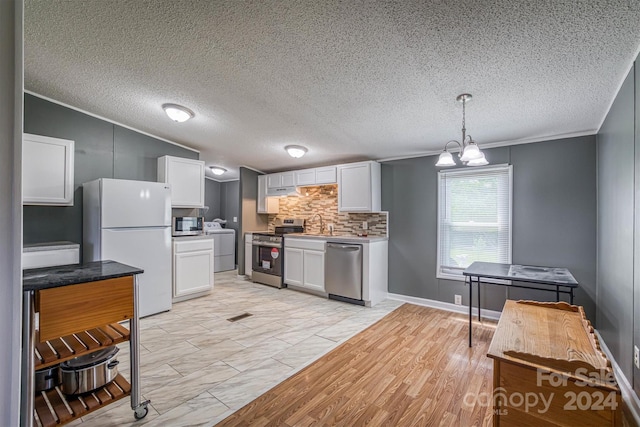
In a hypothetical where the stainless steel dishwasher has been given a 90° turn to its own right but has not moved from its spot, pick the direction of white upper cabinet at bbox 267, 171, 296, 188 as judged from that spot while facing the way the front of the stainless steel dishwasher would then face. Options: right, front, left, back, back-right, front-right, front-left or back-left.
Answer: front

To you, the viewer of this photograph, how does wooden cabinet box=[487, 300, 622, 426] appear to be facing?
facing to the left of the viewer

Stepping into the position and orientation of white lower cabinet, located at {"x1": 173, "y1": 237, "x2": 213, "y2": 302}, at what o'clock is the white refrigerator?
The white refrigerator is roughly at 3 o'clock from the white lower cabinet.

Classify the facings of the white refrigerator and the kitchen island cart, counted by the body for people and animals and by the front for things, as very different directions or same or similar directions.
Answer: same or similar directions

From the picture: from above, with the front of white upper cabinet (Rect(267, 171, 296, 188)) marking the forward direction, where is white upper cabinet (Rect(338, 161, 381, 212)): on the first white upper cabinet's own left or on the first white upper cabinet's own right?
on the first white upper cabinet's own left

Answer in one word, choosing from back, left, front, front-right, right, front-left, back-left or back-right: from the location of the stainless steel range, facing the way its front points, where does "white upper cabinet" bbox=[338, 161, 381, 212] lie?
left

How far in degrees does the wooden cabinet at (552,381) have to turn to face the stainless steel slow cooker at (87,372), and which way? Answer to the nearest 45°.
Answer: approximately 45° to its left

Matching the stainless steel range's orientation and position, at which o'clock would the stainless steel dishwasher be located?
The stainless steel dishwasher is roughly at 9 o'clock from the stainless steel range.

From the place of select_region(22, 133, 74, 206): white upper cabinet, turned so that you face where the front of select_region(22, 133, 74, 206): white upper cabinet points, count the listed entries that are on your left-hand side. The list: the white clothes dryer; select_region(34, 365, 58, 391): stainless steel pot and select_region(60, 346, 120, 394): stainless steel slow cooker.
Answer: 1

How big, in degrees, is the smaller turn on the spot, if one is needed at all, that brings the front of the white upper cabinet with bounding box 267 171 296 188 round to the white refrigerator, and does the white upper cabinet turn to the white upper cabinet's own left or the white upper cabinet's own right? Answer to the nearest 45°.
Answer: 0° — it already faces it

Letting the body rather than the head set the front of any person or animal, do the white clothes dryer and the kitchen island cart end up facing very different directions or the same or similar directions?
same or similar directions

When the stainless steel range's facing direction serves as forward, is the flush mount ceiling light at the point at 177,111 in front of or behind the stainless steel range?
in front
